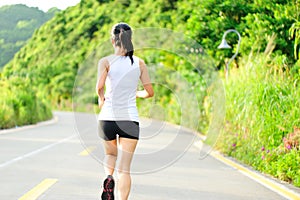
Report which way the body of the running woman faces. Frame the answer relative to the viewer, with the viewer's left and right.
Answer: facing away from the viewer

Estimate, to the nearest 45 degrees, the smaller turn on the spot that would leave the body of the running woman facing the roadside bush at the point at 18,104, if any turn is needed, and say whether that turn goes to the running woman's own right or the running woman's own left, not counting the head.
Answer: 0° — they already face it
